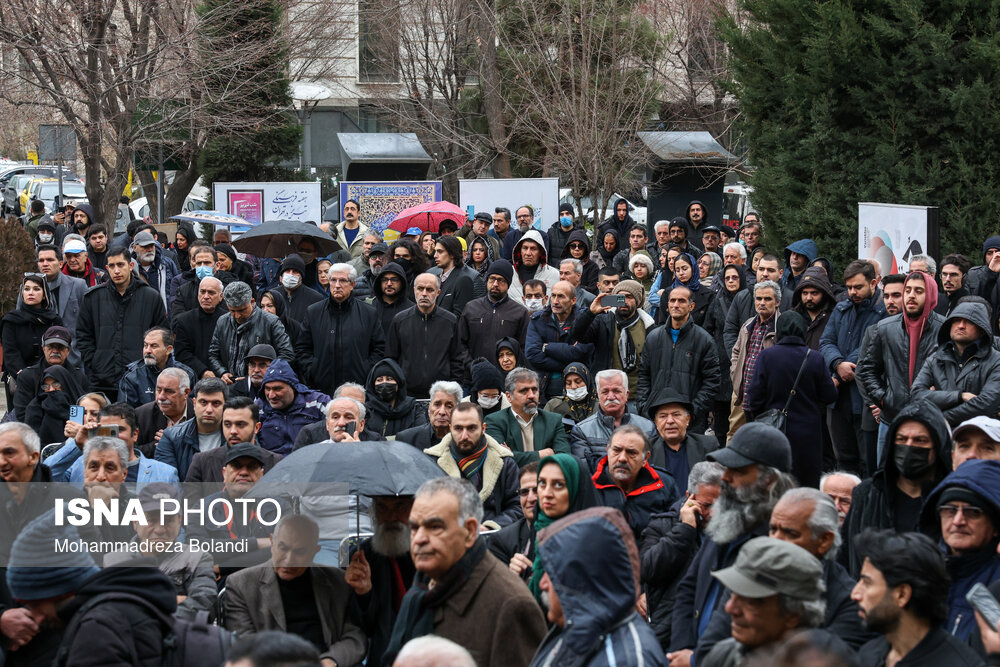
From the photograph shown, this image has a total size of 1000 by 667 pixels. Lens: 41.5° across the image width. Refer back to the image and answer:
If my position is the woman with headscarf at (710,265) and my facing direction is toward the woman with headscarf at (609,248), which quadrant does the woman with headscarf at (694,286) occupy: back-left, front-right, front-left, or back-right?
back-left

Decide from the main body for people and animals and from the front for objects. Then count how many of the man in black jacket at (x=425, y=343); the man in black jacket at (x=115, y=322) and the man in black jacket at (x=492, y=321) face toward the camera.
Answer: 3

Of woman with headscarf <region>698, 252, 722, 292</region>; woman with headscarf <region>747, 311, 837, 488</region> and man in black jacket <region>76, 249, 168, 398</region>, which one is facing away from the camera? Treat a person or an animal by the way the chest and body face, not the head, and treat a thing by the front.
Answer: woman with headscarf <region>747, 311, 837, 488</region>

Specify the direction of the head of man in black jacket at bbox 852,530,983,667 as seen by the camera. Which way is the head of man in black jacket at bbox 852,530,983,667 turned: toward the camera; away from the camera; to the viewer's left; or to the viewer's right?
to the viewer's left

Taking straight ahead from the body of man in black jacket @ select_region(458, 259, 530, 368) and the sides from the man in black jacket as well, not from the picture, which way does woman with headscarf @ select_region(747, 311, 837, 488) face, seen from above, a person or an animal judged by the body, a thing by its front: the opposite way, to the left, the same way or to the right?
the opposite way

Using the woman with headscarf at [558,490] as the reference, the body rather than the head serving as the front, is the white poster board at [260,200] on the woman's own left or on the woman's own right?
on the woman's own right

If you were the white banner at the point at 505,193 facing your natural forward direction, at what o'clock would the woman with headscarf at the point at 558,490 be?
The woman with headscarf is roughly at 12 o'clock from the white banner.

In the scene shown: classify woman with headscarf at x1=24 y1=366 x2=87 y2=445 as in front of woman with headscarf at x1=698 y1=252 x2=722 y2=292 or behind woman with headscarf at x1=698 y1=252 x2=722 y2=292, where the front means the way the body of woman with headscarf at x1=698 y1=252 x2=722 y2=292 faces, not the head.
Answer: in front

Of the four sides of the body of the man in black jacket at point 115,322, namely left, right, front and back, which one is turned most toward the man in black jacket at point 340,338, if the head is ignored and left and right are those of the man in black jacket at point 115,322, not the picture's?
left

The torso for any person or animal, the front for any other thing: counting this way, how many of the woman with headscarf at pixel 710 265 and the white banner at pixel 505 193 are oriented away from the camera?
0
